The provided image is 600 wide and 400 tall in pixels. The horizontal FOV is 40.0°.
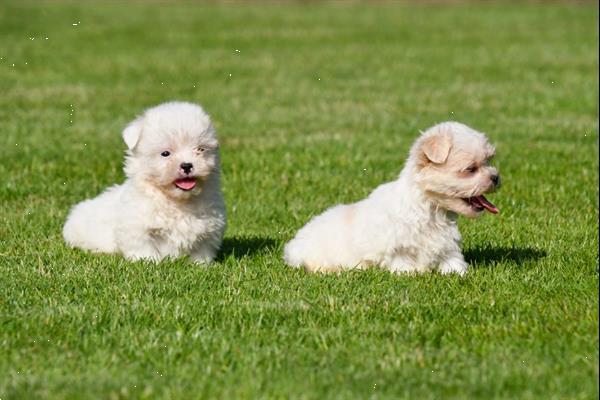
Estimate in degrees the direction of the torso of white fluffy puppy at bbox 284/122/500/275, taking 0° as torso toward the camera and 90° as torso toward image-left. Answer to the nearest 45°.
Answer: approximately 270°

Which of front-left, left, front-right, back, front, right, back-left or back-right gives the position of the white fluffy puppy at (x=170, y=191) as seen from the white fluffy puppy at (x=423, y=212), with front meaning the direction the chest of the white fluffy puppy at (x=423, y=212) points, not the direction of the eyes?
back
